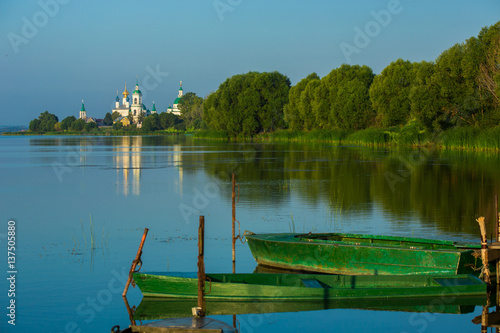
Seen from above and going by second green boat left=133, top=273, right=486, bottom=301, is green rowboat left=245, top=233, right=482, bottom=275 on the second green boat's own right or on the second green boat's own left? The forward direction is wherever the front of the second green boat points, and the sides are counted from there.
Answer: on the second green boat's own right

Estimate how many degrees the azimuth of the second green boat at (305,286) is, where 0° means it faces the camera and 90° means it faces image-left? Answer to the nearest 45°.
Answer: approximately 90°

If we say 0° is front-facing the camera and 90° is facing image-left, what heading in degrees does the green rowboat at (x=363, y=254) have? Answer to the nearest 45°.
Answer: approximately 90°

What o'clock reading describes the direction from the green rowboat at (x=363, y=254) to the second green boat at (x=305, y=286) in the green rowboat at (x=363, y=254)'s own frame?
The second green boat is roughly at 10 o'clock from the green rowboat.

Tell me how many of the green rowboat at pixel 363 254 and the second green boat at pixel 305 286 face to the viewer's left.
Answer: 2
